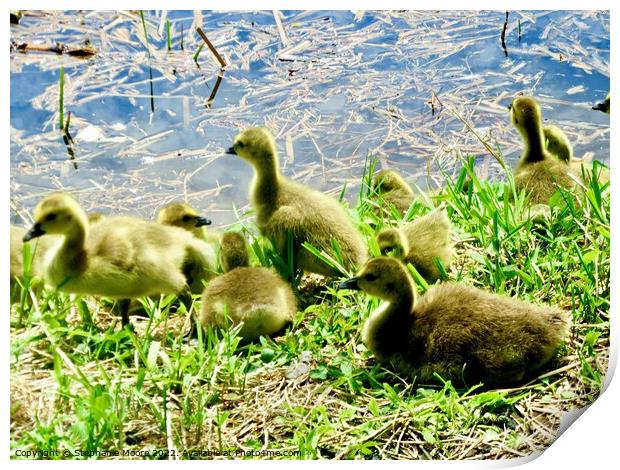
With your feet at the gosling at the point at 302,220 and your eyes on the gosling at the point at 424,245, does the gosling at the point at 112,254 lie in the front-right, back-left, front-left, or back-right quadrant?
back-right

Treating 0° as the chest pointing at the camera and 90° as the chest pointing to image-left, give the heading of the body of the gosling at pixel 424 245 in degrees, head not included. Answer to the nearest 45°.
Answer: approximately 90°

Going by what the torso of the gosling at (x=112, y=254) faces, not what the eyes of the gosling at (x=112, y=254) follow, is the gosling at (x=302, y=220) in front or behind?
behind

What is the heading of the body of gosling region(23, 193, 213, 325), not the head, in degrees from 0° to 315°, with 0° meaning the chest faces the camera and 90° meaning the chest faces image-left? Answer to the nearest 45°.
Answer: approximately 90°

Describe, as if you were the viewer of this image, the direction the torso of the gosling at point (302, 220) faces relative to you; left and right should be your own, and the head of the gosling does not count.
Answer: facing to the left of the viewer

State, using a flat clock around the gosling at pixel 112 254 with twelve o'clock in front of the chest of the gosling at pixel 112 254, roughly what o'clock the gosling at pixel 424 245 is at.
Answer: the gosling at pixel 424 245 is roughly at 6 o'clock from the gosling at pixel 112 254.

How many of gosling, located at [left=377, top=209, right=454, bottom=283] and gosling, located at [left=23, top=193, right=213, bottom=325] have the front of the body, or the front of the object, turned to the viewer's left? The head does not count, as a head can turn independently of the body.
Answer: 2
